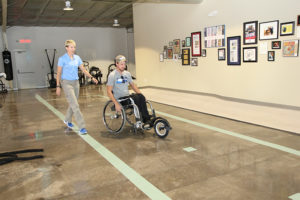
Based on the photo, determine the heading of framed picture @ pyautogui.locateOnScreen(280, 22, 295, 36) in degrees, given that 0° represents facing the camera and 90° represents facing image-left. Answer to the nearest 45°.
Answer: approximately 45°

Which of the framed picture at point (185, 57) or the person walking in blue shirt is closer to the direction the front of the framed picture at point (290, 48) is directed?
the person walking in blue shirt

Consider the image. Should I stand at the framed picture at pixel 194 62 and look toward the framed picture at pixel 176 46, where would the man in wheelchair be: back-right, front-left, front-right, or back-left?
back-left

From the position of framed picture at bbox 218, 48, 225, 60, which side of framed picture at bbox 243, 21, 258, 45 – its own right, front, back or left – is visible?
right

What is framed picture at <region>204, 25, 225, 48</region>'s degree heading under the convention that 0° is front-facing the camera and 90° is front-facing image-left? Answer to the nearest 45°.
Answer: approximately 45°

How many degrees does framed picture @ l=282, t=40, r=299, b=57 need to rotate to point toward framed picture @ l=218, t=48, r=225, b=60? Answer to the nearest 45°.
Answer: approximately 90° to its right

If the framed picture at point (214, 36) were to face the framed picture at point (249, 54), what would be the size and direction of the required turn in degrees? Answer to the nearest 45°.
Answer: approximately 90° to its left

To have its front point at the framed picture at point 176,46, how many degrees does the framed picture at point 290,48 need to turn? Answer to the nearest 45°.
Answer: approximately 90° to its right

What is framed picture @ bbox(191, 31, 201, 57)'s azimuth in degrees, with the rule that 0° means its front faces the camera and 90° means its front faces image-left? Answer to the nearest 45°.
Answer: approximately 45°

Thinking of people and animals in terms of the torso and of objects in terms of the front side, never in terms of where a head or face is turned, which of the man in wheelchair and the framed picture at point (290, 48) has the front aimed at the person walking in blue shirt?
the framed picture
